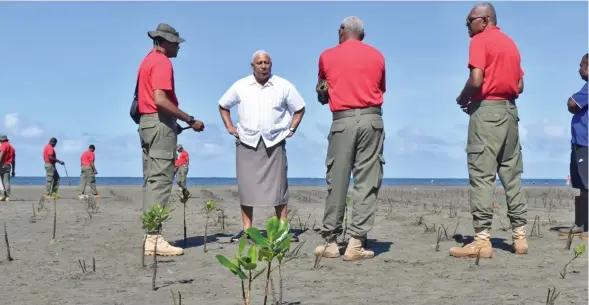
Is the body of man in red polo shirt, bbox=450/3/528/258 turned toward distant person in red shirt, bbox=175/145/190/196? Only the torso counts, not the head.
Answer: yes

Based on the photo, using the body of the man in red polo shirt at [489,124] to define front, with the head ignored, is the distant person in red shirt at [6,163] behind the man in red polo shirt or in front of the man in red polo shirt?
in front

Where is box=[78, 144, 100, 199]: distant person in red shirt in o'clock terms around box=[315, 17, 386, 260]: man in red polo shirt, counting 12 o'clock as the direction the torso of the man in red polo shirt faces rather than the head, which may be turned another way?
The distant person in red shirt is roughly at 11 o'clock from the man in red polo shirt.

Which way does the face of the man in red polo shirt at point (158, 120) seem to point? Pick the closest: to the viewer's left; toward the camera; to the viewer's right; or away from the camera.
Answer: to the viewer's right

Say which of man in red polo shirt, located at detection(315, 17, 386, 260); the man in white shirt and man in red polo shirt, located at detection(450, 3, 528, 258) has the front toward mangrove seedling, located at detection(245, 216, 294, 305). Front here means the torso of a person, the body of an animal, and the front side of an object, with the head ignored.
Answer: the man in white shirt

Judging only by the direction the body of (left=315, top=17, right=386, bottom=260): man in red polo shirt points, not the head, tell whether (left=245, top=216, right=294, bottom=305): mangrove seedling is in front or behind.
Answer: behind

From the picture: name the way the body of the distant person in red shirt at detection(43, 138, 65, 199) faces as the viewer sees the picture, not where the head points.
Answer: to the viewer's right

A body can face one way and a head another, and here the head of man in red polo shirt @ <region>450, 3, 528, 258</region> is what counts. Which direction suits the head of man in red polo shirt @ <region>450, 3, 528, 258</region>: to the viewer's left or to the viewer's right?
to the viewer's left

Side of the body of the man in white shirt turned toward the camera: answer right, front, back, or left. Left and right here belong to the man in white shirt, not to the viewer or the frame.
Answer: front

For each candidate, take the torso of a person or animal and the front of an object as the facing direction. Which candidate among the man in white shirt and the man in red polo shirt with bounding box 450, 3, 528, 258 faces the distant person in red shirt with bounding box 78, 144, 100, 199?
the man in red polo shirt

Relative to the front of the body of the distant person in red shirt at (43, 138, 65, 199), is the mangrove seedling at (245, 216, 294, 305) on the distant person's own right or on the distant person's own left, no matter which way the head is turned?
on the distant person's own right

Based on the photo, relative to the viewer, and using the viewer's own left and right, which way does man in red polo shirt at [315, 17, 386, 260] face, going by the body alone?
facing away from the viewer

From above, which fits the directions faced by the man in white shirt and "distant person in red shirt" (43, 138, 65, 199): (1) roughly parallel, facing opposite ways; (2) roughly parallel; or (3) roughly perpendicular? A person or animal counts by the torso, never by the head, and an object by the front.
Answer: roughly perpendicular

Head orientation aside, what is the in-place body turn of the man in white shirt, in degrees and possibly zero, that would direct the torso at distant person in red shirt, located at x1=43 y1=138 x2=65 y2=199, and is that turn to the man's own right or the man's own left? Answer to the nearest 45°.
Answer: approximately 135° to the man's own right

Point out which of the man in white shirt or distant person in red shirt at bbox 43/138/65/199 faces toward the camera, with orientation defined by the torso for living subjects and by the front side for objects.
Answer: the man in white shirt
